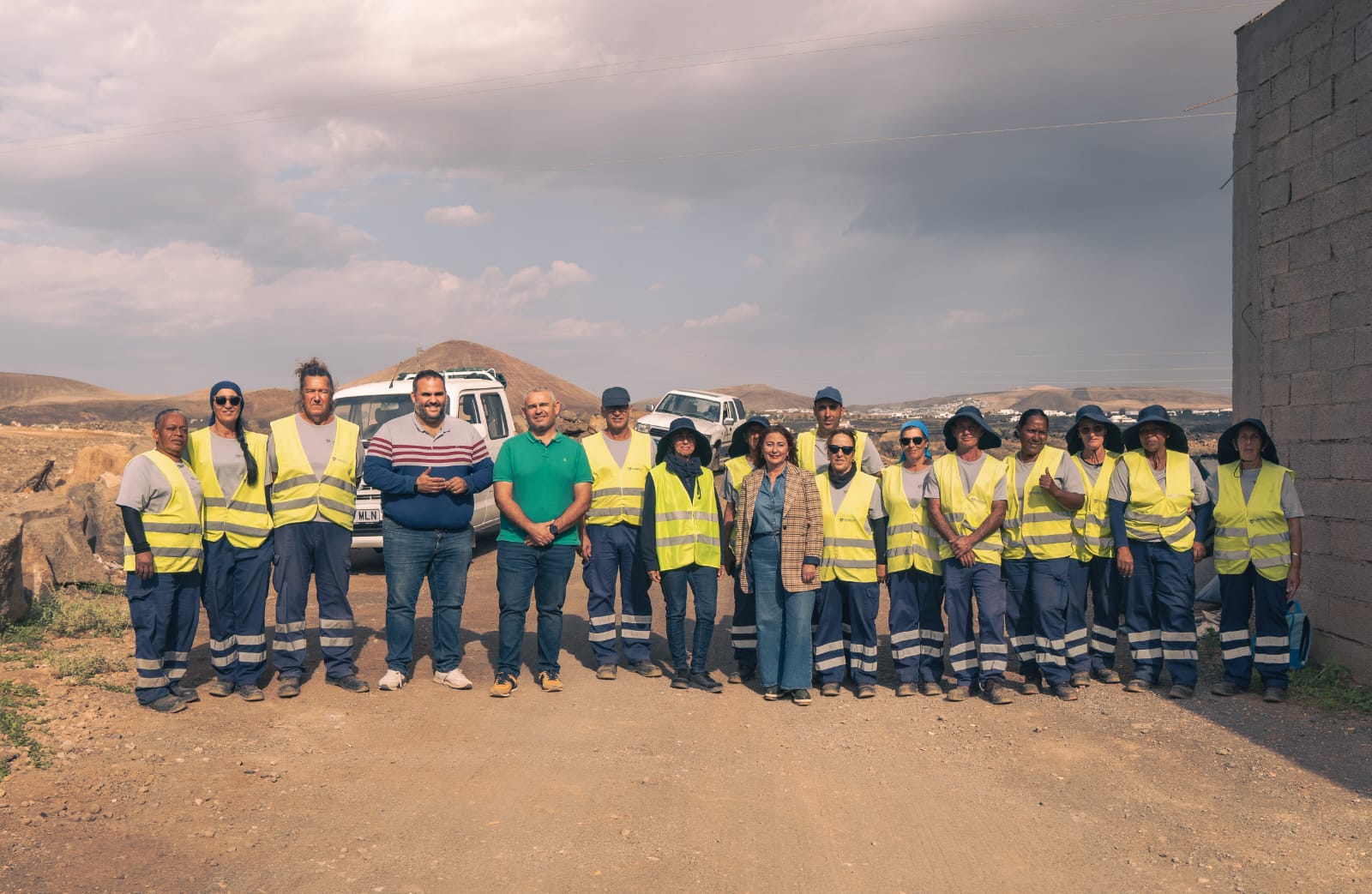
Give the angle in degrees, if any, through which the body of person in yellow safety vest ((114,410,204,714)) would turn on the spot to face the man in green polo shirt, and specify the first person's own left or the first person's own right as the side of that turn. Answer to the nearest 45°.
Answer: approximately 45° to the first person's own left

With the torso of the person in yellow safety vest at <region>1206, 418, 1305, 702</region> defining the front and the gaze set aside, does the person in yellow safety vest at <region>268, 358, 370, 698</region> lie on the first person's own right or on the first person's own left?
on the first person's own right

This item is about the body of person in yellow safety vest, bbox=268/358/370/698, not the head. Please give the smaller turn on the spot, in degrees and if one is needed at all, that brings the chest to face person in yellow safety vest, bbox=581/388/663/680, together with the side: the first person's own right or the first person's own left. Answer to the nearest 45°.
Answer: approximately 90° to the first person's own left

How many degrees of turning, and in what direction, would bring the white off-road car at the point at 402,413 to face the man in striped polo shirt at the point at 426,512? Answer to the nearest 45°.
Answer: approximately 45° to its left

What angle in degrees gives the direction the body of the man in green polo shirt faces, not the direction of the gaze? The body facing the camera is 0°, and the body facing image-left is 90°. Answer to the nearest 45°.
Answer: approximately 0°
